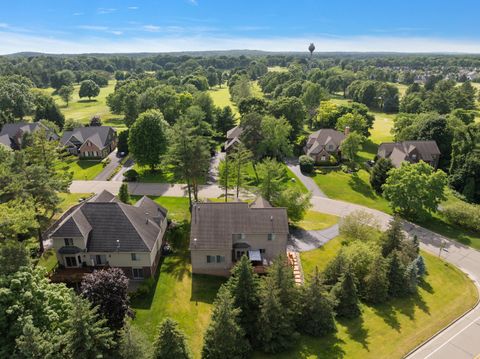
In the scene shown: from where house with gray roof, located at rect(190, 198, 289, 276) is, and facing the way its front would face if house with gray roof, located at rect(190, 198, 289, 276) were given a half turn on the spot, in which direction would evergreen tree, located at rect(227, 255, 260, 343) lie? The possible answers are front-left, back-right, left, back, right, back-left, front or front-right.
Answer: front

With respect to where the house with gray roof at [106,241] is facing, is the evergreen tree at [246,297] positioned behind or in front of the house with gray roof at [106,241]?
behind

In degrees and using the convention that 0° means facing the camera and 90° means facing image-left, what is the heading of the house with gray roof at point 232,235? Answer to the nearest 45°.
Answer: approximately 180°

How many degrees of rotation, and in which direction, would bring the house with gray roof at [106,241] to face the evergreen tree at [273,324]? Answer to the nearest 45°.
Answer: approximately 135° to its right

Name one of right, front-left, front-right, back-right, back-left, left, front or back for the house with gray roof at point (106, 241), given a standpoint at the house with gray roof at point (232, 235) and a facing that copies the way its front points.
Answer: left

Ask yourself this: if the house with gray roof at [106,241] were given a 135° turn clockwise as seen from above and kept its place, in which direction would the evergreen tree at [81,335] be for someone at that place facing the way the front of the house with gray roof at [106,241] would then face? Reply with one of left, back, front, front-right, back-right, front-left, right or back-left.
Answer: front-right

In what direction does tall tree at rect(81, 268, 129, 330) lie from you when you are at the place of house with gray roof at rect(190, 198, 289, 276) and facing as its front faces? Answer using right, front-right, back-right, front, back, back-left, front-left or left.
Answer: back-left

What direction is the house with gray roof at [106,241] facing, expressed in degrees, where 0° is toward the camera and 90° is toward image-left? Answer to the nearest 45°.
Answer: approximately 180°

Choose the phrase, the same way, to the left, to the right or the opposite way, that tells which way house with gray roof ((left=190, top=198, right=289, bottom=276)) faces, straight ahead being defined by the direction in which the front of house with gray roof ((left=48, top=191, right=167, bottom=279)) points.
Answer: the same way

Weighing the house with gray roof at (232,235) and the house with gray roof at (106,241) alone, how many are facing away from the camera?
2

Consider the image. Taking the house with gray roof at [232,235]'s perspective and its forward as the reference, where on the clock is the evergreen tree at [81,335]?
The evergreen tree is roughly at 7 o'clock from the house with gray roof.

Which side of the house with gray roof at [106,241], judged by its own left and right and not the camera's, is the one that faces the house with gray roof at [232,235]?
right

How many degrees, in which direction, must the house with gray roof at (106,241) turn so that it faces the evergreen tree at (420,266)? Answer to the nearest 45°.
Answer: approximately 90° to its right

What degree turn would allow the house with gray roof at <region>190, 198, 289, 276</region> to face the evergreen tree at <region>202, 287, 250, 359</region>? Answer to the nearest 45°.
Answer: approximately 180°

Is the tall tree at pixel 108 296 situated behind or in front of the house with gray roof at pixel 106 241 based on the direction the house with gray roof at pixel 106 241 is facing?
behind
